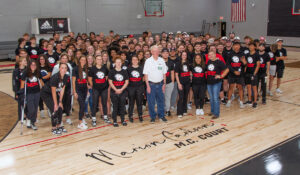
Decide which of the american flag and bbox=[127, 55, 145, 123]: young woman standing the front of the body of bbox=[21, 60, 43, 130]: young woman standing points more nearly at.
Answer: the young woman standing

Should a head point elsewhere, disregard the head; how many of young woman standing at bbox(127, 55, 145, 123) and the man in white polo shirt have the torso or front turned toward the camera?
2

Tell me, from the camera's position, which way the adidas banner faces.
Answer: facing the viewer

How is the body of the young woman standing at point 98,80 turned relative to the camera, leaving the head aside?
toward the camera

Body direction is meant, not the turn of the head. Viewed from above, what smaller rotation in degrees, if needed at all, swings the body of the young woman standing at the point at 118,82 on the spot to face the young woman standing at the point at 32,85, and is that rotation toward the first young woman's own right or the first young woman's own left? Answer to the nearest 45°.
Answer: approximately 90° to the first young woman's own right

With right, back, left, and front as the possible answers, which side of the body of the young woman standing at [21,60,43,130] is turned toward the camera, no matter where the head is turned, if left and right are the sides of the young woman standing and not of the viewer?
front

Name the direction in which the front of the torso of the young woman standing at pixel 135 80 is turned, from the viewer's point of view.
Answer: toward the camera

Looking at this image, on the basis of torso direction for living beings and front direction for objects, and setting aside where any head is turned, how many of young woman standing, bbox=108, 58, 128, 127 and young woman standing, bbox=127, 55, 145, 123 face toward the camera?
2

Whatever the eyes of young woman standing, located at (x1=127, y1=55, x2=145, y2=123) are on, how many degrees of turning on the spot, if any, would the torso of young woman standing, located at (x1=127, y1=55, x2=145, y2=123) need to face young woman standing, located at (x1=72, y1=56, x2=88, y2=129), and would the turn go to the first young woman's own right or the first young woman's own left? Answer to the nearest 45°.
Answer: approximately 90° to the first young woman's own right

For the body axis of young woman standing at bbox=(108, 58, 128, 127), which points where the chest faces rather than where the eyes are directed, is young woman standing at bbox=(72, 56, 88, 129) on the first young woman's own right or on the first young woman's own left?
on the first young woman's own right

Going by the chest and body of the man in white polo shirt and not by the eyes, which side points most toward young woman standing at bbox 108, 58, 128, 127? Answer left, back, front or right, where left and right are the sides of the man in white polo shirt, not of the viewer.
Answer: right

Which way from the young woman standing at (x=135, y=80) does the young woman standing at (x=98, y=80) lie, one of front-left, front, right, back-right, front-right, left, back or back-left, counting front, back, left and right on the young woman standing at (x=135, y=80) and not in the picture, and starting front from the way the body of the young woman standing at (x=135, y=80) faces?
right
